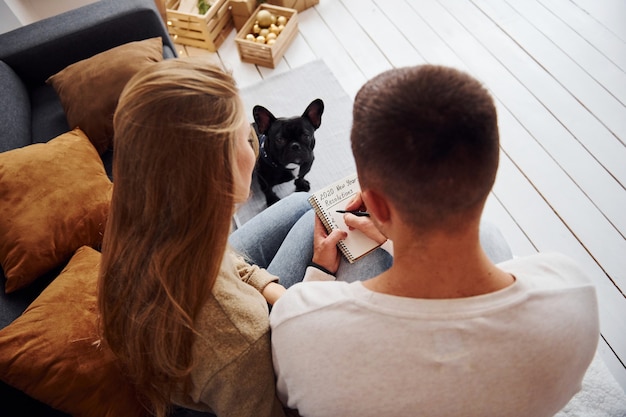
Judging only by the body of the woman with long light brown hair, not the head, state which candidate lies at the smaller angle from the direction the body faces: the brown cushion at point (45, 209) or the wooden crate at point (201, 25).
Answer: the wooden crate

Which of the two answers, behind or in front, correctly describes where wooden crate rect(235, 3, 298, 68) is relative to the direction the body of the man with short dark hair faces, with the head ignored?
in front

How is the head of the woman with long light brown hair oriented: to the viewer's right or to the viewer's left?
to the viewer's right

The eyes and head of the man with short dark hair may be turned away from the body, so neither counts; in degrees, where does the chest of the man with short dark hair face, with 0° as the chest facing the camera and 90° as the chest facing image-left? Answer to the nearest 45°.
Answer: approximately 180°

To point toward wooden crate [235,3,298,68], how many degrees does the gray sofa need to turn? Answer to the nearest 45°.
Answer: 0° — it already faces it

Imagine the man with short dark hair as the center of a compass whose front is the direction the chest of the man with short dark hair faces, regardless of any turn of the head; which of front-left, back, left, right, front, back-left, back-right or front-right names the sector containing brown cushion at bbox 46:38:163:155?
front-left

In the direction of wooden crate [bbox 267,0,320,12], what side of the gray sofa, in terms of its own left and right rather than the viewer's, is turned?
front
